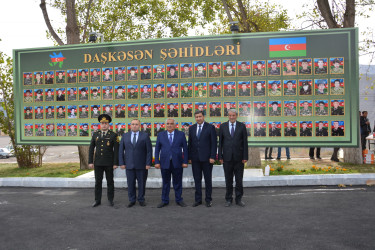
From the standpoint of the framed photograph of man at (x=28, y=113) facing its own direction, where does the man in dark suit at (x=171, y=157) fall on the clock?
The man in dark suit is roughly at 11 o'clock from the framed photograph of man.

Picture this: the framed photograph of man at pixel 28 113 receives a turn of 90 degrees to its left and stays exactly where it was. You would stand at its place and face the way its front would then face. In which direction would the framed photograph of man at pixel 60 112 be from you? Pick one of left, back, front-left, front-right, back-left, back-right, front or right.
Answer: front-right

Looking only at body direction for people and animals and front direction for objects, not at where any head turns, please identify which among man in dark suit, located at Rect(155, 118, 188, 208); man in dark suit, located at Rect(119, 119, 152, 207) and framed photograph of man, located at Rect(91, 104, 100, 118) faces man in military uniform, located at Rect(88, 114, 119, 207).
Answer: the framed photograph of man

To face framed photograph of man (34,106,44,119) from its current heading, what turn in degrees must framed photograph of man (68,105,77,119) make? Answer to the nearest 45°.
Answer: approximately 135° to its right

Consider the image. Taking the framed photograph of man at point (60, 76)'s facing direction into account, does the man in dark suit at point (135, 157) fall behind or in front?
in front

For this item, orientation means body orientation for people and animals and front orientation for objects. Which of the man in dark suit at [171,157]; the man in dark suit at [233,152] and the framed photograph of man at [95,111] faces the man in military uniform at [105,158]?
the framed photograph of man

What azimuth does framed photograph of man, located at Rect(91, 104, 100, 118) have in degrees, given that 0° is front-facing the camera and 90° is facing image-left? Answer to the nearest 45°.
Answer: approximately 0°

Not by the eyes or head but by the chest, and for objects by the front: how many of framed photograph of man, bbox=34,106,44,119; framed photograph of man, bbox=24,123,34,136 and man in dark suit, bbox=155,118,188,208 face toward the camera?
3

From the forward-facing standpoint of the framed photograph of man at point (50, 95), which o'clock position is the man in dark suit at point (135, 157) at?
The man in dark suit is roughly at 11 o'clock from the framed photograph of man.
